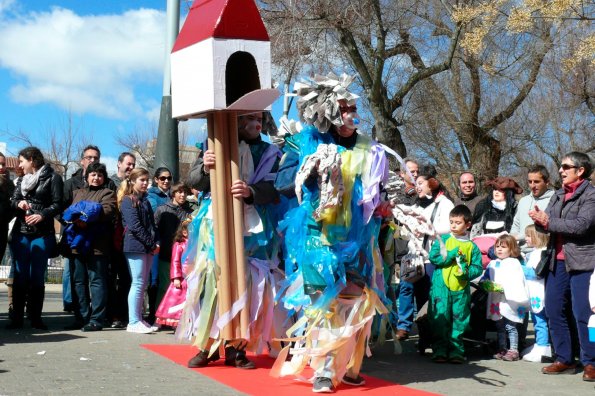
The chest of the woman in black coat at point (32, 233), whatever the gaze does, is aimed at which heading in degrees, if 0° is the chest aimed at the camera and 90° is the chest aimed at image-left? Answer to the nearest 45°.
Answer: approximately 45°

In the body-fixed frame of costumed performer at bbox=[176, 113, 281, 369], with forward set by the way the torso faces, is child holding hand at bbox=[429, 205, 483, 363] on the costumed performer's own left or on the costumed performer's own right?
on the costumed performer's own left

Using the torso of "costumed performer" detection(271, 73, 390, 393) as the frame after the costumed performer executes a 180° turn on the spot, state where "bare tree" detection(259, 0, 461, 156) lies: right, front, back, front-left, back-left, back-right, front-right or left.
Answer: front-right

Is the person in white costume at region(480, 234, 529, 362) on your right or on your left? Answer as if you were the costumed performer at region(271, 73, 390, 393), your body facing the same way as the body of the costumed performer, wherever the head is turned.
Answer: on your left

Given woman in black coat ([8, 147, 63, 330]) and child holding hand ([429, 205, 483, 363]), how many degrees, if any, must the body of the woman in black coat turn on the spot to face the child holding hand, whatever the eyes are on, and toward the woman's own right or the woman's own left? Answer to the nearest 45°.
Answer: approximately 90° to the woman's own left

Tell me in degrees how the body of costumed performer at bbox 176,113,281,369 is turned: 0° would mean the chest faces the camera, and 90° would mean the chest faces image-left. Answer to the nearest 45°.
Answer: approximately 0°

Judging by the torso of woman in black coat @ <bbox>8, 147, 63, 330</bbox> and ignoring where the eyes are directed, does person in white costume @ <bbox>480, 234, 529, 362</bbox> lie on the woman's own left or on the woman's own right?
on the woman's own left

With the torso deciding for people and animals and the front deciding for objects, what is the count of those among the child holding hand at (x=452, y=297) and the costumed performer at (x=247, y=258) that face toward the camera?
2

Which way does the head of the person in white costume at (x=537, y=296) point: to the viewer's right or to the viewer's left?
to the viewer's left

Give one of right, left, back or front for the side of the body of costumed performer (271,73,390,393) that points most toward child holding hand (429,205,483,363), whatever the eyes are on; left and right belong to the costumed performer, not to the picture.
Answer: left
